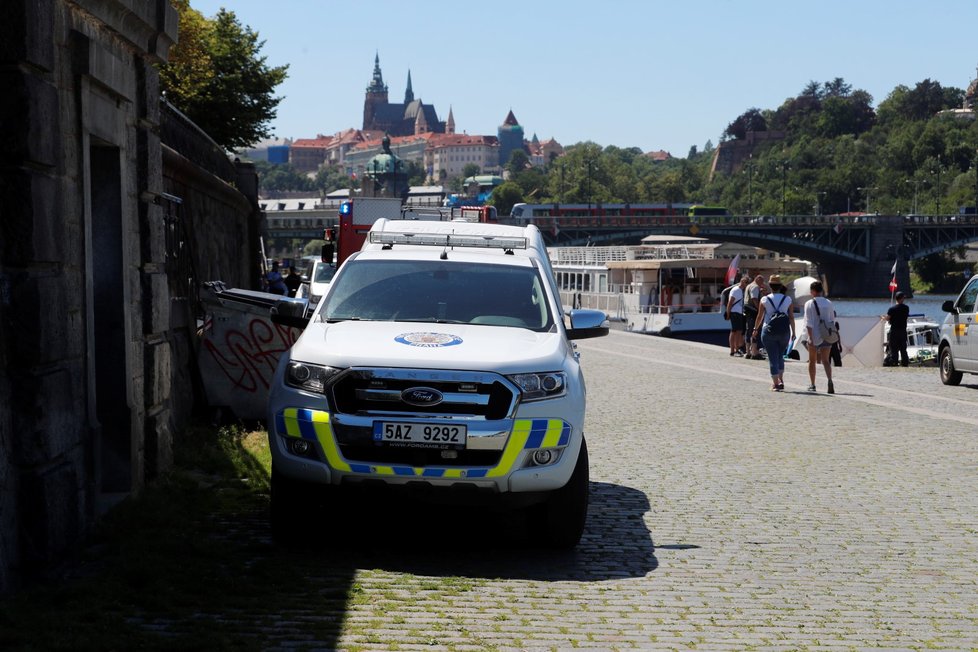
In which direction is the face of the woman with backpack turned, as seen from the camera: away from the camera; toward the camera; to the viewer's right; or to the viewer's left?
away from the camera

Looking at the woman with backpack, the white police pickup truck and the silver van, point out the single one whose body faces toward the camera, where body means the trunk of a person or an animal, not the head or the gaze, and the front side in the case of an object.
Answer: the white police pickup truck

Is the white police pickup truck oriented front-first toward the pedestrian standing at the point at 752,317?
no

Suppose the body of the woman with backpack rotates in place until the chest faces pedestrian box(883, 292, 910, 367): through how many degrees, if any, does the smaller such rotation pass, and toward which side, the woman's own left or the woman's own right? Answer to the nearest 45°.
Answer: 0° — they already face them

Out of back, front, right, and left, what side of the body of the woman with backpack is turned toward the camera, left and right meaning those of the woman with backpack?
back

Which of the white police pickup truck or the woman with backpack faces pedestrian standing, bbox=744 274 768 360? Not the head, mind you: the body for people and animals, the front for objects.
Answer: the woman with backpack

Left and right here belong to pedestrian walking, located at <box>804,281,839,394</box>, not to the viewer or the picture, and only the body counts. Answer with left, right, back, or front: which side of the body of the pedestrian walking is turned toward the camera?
back

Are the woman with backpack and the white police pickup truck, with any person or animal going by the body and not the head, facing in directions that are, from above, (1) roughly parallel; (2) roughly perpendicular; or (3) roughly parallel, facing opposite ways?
roughly parallel, facing opposite ways

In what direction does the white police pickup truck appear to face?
toward the camera

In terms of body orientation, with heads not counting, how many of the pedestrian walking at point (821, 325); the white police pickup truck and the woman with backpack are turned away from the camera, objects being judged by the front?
2

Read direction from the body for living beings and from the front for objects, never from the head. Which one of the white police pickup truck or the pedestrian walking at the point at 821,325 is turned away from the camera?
the pedestrian walking

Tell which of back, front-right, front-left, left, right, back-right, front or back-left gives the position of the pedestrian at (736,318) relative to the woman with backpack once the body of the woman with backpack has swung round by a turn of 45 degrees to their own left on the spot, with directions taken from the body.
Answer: front-right

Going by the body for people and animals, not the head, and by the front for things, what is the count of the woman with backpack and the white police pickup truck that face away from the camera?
1

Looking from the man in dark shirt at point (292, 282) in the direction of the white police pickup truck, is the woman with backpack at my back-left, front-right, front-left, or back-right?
front-left

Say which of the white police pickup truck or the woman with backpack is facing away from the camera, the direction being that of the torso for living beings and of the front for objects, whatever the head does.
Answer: the woman with backpack
